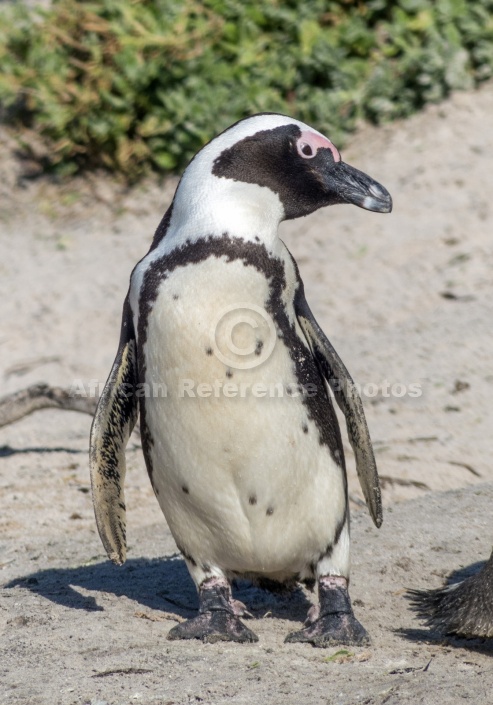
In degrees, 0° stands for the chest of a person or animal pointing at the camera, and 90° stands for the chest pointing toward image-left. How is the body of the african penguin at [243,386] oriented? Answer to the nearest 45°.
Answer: approximately 0°
